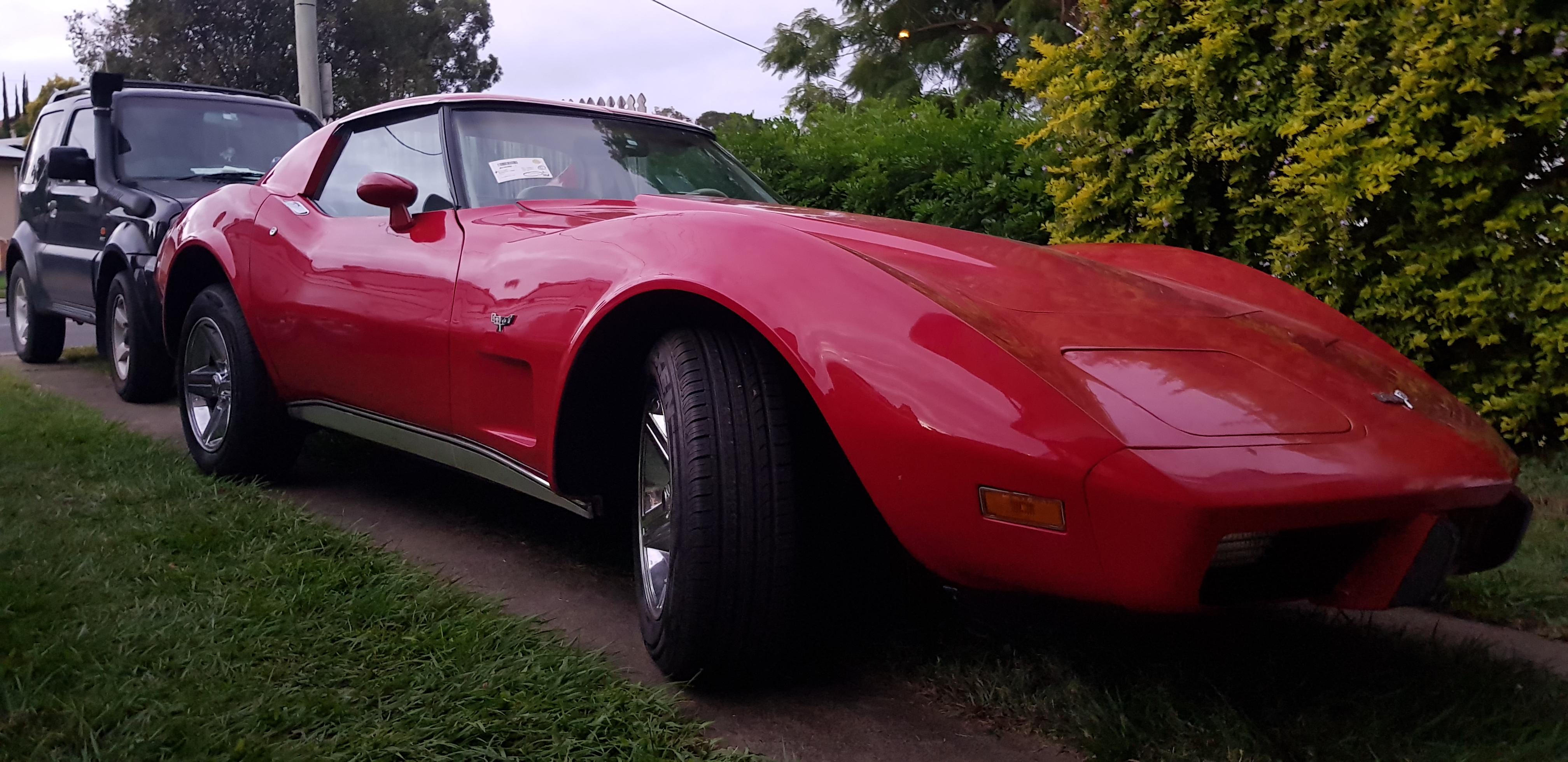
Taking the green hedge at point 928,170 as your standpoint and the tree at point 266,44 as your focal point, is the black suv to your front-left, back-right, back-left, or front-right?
front-left

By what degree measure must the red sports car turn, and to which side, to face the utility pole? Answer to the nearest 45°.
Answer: approximately 180°

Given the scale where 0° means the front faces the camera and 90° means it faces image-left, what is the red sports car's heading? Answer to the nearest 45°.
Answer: approximately 315°

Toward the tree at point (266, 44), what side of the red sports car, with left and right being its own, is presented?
back

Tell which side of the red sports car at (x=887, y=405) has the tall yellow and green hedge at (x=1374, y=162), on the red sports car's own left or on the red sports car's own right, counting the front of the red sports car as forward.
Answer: on the red sports car's own left

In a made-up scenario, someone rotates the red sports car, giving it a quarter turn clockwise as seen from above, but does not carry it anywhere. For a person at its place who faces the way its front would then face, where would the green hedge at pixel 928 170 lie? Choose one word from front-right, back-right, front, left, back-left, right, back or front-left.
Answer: back-right

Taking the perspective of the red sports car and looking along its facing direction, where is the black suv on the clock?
The black suv is roughly at 6 o'clock from the red sports car.
